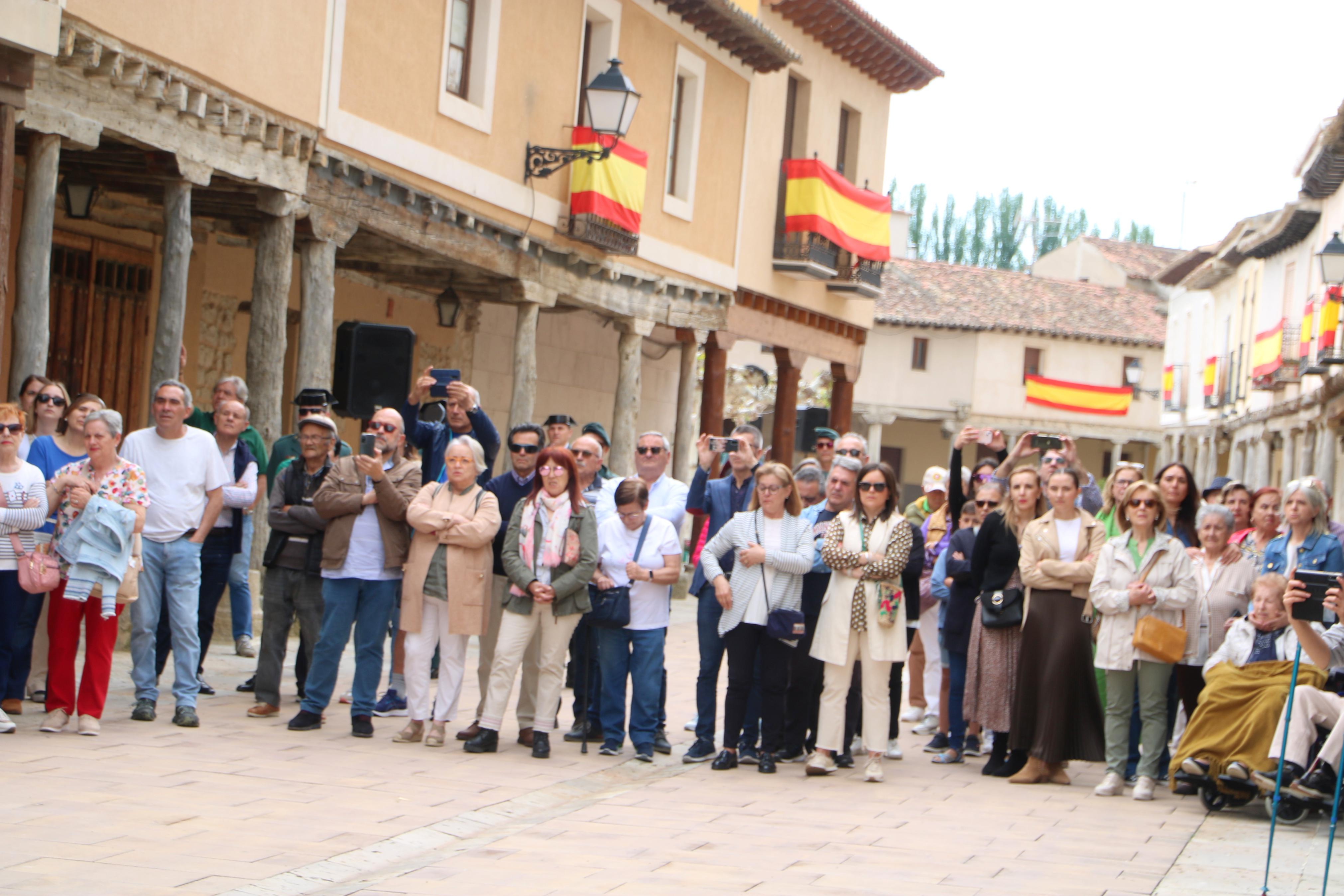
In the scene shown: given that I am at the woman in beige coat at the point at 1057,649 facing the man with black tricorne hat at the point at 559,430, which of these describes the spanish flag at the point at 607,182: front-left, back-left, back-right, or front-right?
front-right

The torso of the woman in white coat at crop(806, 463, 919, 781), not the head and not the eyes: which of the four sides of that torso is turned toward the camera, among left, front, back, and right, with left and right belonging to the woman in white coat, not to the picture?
front

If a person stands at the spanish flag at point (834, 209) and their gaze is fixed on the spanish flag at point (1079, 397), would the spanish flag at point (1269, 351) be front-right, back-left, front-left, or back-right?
front-right

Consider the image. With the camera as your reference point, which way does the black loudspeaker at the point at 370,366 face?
facing the viewer and to the right of the viewer

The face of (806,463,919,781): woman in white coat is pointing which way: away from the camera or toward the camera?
toward the camera

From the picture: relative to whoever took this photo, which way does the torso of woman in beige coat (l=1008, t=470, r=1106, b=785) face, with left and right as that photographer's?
facing the viewer

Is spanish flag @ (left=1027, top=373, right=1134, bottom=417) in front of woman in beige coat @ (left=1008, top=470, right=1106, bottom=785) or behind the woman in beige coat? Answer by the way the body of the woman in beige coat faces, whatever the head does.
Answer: behind

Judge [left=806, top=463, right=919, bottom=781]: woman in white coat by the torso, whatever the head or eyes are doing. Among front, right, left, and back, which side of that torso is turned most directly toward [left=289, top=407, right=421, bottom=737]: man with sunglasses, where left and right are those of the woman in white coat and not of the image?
right

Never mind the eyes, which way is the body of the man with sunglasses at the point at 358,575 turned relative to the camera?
toward the camera

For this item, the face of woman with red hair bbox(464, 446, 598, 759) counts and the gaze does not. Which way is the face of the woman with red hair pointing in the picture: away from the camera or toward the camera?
toward the camera

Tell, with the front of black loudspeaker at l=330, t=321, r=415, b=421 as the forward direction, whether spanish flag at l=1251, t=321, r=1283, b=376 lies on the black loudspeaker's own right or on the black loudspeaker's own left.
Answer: on the black loudspeaker's own left

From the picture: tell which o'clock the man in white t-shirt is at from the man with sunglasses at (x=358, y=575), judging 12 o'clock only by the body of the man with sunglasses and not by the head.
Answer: The man in white t-shirt is roughly at 3 o'clock from the man with sunglasses.

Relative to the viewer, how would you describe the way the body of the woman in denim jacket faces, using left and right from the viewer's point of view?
facing the viewer and to the left of the viewer

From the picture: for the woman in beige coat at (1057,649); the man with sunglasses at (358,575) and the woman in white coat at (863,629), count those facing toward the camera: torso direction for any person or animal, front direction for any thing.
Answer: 3
